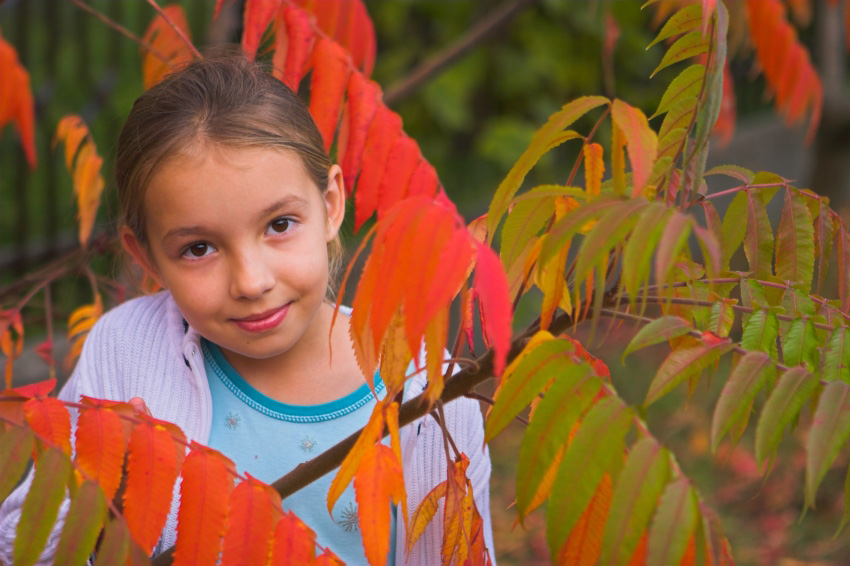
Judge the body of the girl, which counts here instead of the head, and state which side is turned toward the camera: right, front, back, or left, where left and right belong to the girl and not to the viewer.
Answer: front
